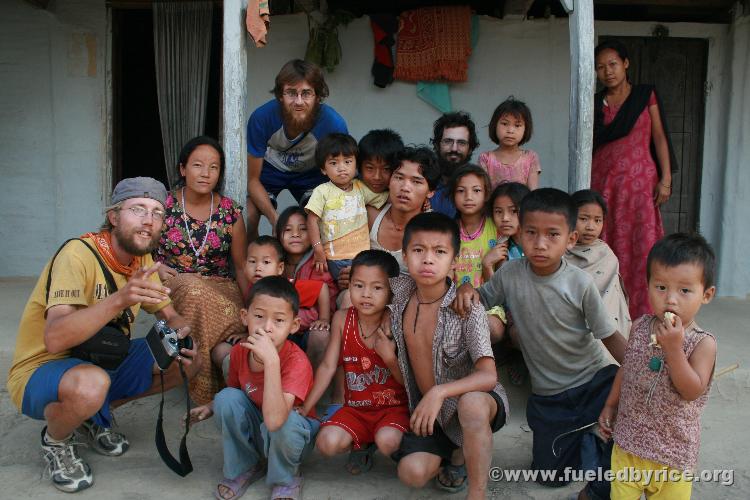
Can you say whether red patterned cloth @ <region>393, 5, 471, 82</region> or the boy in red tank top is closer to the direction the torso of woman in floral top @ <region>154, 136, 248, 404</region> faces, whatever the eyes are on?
the boy in red tank top

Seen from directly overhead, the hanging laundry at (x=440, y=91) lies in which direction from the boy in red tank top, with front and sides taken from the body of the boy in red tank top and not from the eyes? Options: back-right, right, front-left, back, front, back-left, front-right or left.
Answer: back

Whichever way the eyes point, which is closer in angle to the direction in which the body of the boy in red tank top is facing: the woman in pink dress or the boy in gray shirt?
the boy in gray shirt

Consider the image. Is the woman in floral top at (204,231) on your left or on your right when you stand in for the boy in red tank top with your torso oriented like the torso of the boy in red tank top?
on your right

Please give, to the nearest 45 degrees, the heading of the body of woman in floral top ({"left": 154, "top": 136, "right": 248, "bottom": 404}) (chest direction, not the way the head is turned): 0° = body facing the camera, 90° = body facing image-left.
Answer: approximately 0°

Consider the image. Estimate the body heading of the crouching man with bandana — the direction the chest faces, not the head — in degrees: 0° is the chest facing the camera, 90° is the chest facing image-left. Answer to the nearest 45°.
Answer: approximately 315°

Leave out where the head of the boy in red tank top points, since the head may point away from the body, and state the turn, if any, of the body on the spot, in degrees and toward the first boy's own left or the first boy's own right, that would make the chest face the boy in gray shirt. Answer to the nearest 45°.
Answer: approximately 90° to the first boy's own left

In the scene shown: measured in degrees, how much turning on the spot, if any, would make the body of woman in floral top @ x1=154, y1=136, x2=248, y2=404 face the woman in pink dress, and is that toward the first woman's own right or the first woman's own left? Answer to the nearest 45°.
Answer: approximately 90° to the first woman's own left
